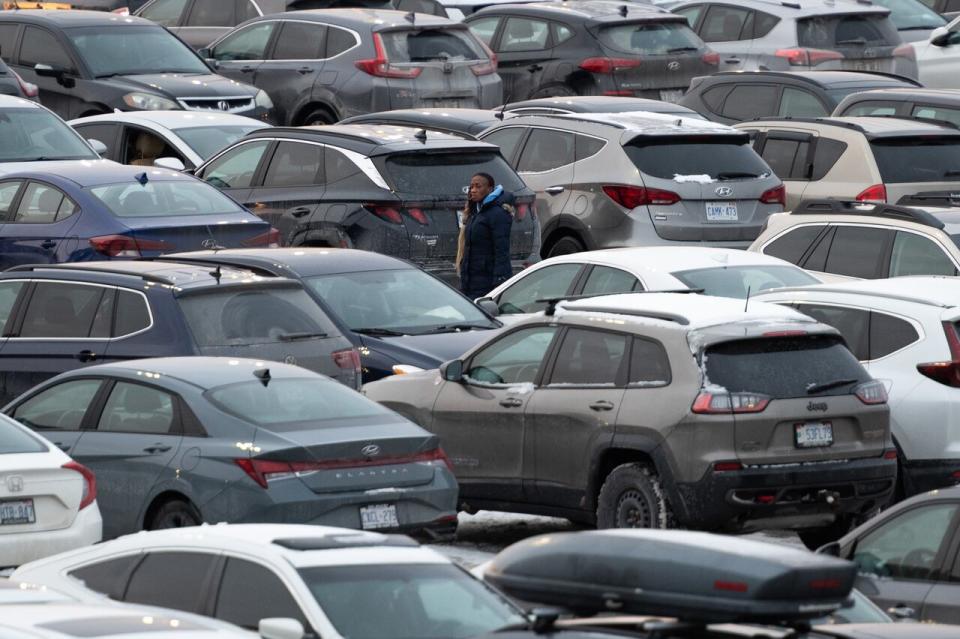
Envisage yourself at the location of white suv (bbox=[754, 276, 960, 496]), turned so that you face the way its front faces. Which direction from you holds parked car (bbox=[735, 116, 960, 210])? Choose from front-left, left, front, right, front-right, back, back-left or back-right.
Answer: front-right

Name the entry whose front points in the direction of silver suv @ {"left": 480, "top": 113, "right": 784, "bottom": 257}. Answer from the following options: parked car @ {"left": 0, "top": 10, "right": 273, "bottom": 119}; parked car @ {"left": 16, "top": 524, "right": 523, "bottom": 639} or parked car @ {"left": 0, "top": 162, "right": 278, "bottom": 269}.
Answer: parked car @ {"left": 0, "top": 10, "right": 273, "bottom": 119}

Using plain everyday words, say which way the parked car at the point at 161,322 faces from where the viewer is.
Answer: facing away from the viewer and to the left of the viewer

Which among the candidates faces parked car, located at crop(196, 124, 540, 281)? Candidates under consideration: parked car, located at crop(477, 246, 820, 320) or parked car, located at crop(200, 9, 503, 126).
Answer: parked car, located at crop(477, 246, 820, 320)

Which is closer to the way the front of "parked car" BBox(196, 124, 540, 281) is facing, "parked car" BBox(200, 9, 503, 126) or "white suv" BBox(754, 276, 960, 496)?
the parked car
